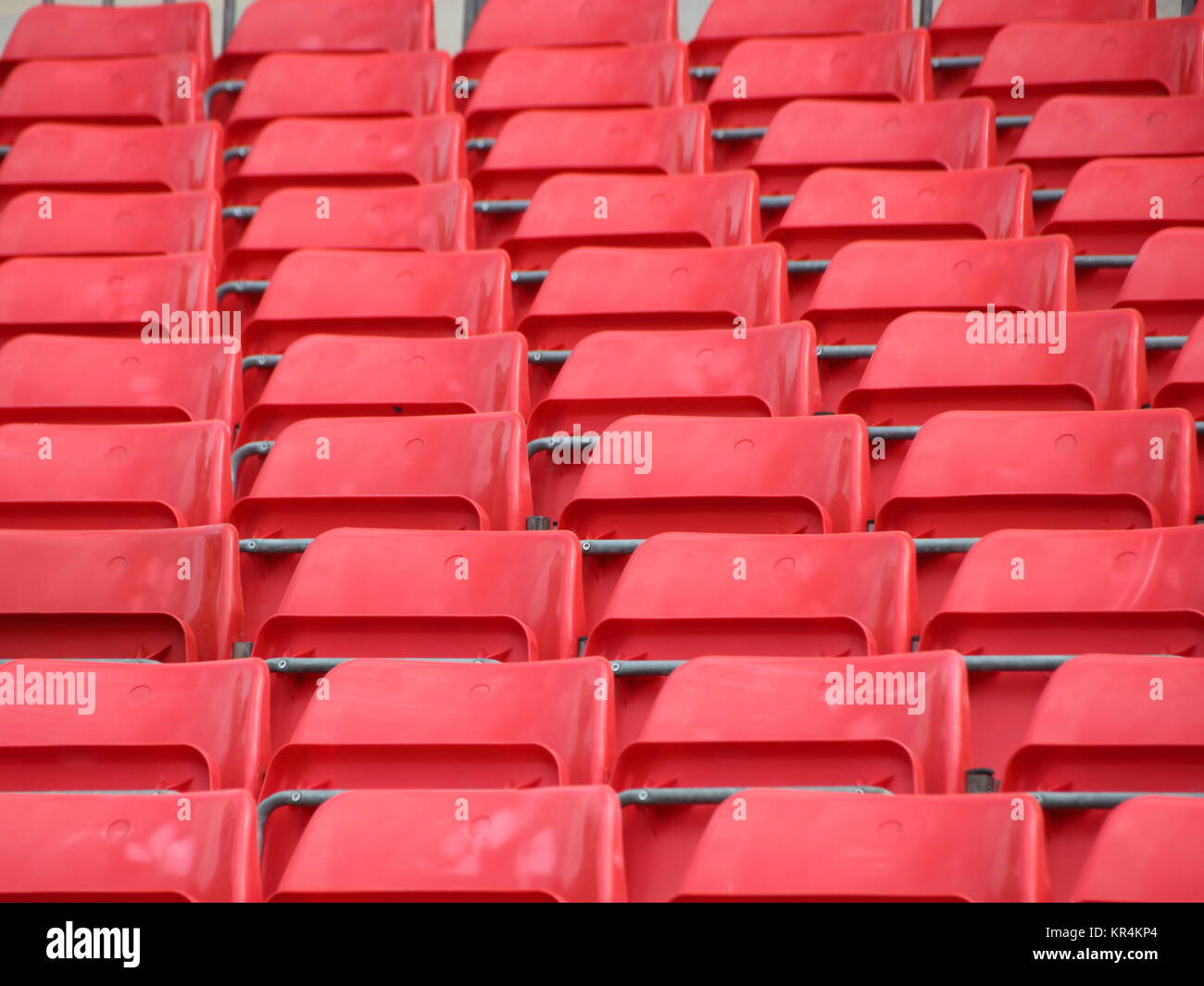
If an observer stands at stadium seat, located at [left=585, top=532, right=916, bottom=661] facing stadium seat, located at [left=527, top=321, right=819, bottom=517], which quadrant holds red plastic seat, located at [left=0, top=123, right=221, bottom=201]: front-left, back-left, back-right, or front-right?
front-left

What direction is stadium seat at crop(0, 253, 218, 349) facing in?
toward the camera

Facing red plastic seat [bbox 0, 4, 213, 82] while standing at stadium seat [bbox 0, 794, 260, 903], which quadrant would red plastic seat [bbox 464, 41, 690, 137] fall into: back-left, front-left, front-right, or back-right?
front-right

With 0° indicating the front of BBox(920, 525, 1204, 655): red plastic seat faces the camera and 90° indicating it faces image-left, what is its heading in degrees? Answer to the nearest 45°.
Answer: approximately 0°

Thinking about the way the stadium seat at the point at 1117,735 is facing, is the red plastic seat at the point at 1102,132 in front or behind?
behind

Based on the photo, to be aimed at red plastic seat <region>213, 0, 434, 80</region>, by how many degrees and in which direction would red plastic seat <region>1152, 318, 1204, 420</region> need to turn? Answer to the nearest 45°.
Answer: approximately 135° to its right

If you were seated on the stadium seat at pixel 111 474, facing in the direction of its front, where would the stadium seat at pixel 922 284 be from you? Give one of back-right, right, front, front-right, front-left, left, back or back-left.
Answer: left

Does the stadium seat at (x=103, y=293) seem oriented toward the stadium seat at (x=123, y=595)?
yes

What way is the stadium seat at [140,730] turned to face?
toward the camera

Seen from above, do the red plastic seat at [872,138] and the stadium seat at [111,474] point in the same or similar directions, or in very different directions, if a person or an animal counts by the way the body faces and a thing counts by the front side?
same or similar directions

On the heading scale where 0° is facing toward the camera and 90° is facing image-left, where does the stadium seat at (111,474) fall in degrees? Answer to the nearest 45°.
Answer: approximately 0°
